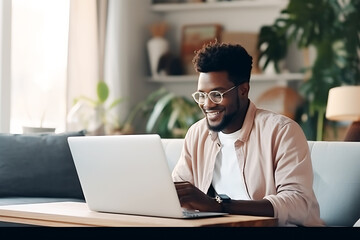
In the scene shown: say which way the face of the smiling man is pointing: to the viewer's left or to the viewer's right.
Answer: to the viewer's left

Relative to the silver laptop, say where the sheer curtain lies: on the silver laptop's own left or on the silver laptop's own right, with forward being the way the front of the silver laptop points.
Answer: on the silver laptop's own left

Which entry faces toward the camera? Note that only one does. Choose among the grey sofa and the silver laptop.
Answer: the grey sofa

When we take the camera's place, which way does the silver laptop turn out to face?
facing away from the viewer and to the right of the viewer

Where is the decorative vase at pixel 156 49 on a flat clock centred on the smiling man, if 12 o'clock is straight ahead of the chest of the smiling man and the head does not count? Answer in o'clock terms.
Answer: The decorative vase is roughly at 4 o'clock from the smiling man.

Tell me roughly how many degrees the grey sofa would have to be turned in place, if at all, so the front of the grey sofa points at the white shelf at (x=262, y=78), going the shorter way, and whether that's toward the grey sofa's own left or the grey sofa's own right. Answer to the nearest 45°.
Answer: approximately 135° to the grey sofa's own left

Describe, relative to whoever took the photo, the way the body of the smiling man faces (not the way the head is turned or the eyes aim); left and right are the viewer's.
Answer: facing the viewer and to the left of the viewer

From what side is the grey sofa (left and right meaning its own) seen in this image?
front

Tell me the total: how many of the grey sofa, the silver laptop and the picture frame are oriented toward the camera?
2

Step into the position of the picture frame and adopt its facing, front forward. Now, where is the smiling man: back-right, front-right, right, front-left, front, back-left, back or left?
front

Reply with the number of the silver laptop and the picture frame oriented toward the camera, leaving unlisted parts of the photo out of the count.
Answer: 1

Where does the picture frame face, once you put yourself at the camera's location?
facing the viewer

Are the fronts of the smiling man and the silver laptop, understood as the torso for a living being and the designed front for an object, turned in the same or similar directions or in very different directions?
very different directions

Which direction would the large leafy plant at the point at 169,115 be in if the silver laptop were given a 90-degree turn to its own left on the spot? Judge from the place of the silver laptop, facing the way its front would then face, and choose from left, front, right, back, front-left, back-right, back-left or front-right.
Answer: front-right

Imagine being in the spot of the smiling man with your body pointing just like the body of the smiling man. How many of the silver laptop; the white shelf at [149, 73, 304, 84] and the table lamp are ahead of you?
1

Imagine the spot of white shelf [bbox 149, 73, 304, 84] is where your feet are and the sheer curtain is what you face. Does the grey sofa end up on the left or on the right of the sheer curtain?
left

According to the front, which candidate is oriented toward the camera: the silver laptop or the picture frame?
the picture frame
